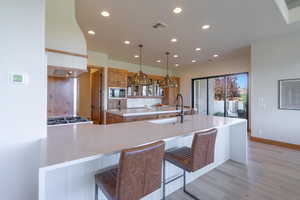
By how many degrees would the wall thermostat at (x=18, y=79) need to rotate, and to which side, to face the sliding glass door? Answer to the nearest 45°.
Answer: approximately 90° to its left

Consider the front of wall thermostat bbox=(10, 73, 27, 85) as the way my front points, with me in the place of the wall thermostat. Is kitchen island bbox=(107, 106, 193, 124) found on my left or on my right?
on my left

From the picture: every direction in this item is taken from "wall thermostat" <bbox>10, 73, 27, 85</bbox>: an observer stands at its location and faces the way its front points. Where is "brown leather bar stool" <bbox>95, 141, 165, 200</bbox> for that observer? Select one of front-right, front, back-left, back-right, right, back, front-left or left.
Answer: front-left

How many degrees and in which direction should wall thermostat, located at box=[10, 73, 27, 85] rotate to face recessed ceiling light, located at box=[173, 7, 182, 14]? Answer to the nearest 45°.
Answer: approximately 90° to its left

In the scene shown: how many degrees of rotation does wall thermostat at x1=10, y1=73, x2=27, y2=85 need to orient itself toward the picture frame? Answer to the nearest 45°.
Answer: approximately 90° to its left
